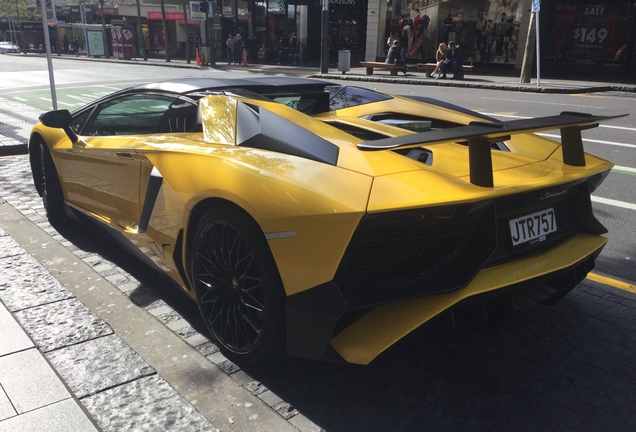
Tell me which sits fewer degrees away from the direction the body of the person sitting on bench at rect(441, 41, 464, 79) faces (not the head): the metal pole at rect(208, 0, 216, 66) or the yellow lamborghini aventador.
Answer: the yellow lamborghini aventador

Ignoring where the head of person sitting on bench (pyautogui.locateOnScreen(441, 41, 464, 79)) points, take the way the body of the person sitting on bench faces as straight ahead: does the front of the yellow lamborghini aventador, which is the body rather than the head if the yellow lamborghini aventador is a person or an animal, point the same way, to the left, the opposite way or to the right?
to the right

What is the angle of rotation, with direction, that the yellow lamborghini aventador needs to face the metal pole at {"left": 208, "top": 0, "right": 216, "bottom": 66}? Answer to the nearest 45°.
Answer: approximately 45° to its right

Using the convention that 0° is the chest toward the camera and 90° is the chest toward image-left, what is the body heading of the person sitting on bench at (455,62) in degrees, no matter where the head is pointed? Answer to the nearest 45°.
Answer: approximately 45°

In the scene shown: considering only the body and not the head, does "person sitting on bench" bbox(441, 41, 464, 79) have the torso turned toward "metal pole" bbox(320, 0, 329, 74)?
no

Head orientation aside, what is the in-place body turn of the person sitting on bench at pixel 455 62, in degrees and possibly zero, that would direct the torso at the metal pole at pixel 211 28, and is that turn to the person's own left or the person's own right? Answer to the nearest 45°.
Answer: approximately 90° to the person's own right

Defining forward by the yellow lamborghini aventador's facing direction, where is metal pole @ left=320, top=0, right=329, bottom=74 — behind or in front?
in front

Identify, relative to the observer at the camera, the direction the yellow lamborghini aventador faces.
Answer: facing away from the viewer and to the left of the viewer

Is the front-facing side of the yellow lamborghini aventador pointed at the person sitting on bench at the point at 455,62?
no

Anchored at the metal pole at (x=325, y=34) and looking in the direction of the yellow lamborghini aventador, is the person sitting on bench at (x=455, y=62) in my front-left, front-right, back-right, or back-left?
front-left

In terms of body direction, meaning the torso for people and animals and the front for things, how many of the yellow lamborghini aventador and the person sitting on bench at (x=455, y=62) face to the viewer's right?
0

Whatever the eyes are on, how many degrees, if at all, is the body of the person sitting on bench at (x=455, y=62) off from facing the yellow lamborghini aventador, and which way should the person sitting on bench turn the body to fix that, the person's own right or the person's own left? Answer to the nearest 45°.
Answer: approximately 45° to the person's own left
